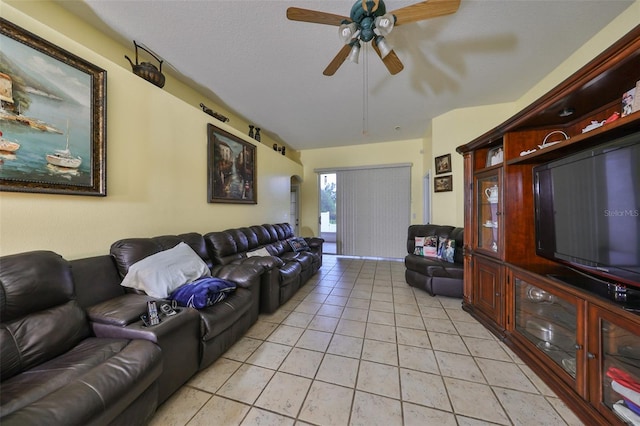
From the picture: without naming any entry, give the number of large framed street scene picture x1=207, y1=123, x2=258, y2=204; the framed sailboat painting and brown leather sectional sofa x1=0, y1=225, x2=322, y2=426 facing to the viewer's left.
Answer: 0

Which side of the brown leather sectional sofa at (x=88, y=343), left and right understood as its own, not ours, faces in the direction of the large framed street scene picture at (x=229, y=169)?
left

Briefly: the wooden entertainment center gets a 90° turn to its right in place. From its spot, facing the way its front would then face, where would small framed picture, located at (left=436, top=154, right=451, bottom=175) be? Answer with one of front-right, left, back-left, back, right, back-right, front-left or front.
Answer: front

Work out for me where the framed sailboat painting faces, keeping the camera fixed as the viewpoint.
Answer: facing the viewer and to the right of the viewer

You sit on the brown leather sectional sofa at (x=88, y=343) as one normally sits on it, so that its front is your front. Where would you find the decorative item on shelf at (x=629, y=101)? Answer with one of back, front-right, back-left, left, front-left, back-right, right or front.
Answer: front

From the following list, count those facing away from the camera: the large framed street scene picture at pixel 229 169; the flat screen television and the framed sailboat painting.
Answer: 0

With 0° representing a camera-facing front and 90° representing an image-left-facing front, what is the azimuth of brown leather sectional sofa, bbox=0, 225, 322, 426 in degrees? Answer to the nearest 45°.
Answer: approximately 315°

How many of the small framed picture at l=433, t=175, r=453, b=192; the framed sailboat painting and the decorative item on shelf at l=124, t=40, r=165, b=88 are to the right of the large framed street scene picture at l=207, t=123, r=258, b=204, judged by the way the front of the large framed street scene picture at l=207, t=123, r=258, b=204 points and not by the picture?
2

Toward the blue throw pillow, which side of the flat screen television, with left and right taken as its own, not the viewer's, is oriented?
front

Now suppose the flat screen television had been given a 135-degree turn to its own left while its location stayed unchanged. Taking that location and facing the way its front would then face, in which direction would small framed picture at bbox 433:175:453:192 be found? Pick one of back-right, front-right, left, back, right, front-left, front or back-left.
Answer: back-left

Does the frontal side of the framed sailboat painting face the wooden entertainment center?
yes

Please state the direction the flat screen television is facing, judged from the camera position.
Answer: facing the viewer and to the left of the viewer

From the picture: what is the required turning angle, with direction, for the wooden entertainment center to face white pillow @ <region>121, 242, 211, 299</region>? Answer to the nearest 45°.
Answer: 0° — it already faces it

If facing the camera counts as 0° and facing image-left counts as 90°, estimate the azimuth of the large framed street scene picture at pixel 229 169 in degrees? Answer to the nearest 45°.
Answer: approximately 315°

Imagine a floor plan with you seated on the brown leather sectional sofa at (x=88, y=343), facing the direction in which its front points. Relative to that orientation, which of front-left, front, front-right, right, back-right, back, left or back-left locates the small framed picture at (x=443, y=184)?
front-left
